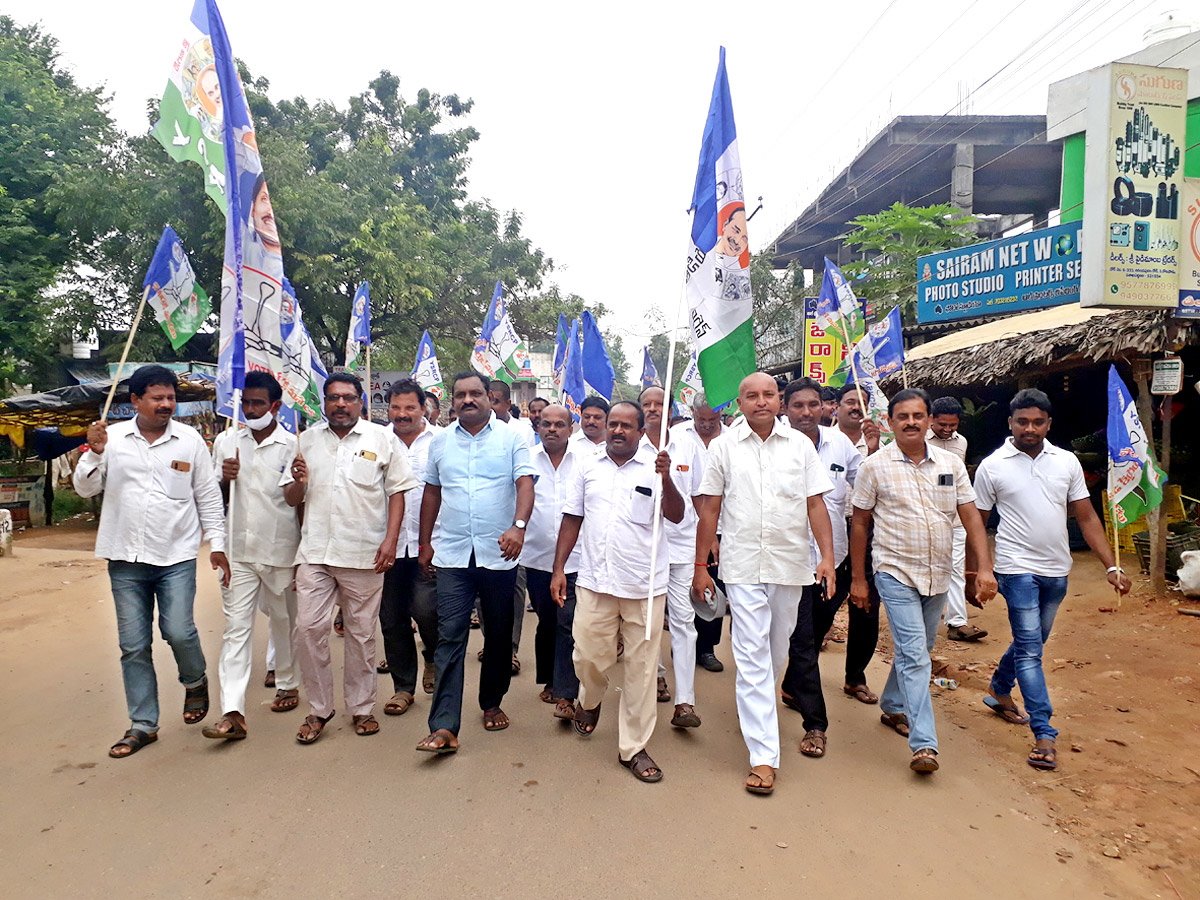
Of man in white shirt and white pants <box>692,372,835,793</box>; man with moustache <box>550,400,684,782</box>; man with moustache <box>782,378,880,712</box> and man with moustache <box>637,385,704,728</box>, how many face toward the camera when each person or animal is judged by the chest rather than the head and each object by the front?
4

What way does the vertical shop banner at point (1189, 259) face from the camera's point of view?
toward the camera

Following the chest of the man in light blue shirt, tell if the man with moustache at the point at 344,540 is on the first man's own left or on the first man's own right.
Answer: on the first man's own right

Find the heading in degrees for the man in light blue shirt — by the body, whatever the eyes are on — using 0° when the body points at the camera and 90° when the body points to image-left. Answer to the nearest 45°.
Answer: approximately 0°

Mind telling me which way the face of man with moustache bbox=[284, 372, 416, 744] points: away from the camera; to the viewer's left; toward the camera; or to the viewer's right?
toward the camera

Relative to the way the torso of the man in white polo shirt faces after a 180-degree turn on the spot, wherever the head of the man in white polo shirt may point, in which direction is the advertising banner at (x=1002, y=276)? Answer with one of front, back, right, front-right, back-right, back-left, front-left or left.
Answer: front

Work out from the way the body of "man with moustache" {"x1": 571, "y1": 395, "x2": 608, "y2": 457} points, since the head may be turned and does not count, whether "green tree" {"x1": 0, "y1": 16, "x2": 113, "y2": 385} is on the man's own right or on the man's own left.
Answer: on the man's own right

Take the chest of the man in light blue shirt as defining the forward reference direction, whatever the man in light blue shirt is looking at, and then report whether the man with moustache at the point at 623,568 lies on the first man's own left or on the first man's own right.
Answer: on the first man's own left

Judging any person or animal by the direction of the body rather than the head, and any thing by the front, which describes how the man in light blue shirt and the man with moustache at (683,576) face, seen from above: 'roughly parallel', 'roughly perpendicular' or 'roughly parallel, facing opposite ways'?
roughly parallel

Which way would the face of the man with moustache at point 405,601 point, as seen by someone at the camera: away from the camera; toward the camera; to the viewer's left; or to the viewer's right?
toward the camera

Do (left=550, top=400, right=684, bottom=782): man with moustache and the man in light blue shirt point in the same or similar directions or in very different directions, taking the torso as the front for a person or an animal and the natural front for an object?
same or similar directions

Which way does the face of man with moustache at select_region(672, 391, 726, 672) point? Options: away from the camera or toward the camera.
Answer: toward the camera

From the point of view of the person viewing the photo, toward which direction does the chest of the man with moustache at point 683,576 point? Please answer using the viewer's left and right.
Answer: facing the viewer

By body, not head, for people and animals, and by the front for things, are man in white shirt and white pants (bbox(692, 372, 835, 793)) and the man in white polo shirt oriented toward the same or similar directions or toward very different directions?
same or similar directions

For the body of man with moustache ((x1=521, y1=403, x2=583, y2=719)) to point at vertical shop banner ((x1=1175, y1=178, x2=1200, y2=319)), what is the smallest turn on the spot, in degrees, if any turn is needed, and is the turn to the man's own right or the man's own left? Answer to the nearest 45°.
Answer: approximately 90° to the man's own left

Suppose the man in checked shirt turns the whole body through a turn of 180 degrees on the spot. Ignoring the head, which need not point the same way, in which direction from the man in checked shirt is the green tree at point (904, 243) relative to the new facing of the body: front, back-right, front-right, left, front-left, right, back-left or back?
front

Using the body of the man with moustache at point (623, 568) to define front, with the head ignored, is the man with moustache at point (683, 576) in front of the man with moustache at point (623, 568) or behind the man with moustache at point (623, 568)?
behind

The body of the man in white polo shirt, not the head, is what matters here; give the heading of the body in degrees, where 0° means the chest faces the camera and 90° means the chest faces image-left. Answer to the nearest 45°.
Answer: approximately 0°

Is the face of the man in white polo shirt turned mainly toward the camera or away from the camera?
toward the camera

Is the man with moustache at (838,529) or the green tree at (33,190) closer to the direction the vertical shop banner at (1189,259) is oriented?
the man with moustache
